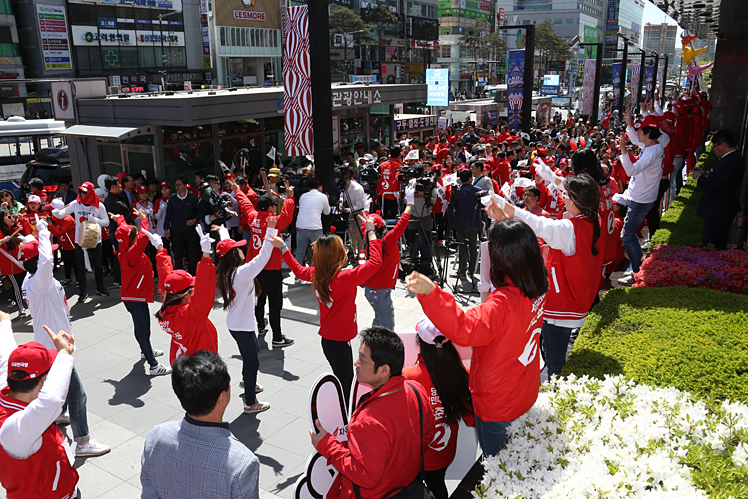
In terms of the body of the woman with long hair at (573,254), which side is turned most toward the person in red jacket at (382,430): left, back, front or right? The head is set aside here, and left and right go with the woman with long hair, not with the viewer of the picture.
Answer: left

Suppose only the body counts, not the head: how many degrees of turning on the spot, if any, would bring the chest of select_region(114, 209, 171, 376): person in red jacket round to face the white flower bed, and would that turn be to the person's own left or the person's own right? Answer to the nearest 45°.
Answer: approximately 90° to the person's own right

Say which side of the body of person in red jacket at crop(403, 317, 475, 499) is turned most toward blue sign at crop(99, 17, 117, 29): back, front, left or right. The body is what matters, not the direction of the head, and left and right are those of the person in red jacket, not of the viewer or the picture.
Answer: front

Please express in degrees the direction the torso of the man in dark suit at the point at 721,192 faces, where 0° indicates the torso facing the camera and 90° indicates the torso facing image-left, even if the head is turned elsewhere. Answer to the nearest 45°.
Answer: approximately 90°

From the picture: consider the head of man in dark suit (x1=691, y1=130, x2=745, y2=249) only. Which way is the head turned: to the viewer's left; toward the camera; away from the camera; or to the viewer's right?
to the viewer's left

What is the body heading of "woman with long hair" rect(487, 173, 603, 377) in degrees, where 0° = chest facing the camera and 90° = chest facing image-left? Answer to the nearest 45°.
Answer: approximately 135°

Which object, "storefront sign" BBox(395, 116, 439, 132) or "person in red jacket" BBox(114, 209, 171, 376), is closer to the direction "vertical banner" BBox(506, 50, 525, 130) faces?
the person in red jacket

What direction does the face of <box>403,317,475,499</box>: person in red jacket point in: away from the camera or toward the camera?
away from the camera

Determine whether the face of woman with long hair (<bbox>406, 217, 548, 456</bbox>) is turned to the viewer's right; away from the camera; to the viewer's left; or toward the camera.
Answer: away from the camera

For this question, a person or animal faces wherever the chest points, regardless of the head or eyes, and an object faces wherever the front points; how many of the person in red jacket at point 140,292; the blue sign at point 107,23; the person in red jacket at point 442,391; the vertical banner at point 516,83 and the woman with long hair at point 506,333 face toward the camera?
2

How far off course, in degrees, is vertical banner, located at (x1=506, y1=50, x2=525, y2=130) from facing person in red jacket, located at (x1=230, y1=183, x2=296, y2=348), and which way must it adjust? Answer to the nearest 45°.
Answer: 0° — it already faces them
